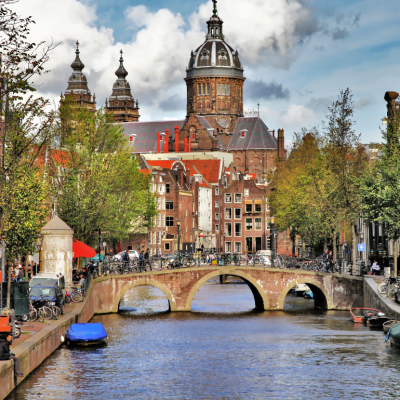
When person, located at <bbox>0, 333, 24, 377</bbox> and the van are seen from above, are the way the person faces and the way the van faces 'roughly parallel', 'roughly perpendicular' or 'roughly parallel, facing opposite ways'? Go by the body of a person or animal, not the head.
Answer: roughly perpendicular

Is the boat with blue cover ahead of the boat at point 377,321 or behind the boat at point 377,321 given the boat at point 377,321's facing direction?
ahead

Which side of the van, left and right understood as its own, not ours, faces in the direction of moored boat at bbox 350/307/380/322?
left

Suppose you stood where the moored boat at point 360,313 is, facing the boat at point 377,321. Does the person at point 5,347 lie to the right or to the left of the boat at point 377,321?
right

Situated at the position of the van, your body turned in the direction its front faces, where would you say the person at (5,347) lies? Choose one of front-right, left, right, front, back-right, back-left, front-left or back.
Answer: front

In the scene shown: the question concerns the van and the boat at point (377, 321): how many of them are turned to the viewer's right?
0

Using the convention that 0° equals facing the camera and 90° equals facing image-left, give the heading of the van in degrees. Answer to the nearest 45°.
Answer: approximately 0°
